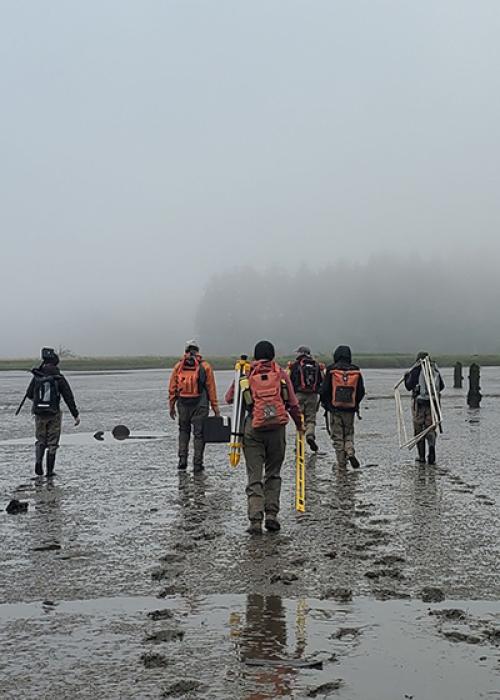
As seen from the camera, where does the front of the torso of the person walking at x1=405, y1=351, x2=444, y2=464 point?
away from the camera

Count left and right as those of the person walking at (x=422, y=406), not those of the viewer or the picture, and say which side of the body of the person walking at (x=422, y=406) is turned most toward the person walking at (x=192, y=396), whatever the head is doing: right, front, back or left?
left

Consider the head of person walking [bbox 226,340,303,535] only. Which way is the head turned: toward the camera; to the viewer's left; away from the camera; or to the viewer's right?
away from the camera

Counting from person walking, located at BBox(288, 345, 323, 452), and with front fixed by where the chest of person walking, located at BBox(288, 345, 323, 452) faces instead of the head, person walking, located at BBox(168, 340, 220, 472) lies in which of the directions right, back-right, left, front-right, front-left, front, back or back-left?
back-left

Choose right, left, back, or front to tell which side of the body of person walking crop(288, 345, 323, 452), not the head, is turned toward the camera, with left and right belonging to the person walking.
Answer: back

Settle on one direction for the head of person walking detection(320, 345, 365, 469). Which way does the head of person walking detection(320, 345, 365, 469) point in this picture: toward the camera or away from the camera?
away from the camera

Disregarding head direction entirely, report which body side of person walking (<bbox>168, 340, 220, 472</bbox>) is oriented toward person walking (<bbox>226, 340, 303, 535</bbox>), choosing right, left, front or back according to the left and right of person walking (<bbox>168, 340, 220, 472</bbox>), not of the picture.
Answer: back

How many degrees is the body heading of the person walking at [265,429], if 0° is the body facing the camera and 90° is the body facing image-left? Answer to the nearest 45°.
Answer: approximately 180°

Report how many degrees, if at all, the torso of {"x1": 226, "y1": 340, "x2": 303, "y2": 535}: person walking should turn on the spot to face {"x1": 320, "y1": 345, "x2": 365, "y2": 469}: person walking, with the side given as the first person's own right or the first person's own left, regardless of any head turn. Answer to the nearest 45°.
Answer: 0° — they already face them

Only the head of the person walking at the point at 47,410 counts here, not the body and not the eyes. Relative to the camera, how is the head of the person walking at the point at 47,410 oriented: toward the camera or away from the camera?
away from the camera

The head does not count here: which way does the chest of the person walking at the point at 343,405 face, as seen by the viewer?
away from the camera

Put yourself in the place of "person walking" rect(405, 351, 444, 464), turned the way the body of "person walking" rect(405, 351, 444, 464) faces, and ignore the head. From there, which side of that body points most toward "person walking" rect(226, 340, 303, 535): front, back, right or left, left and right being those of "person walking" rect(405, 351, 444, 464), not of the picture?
back

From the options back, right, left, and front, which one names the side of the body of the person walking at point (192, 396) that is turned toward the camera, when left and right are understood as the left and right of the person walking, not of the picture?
back
